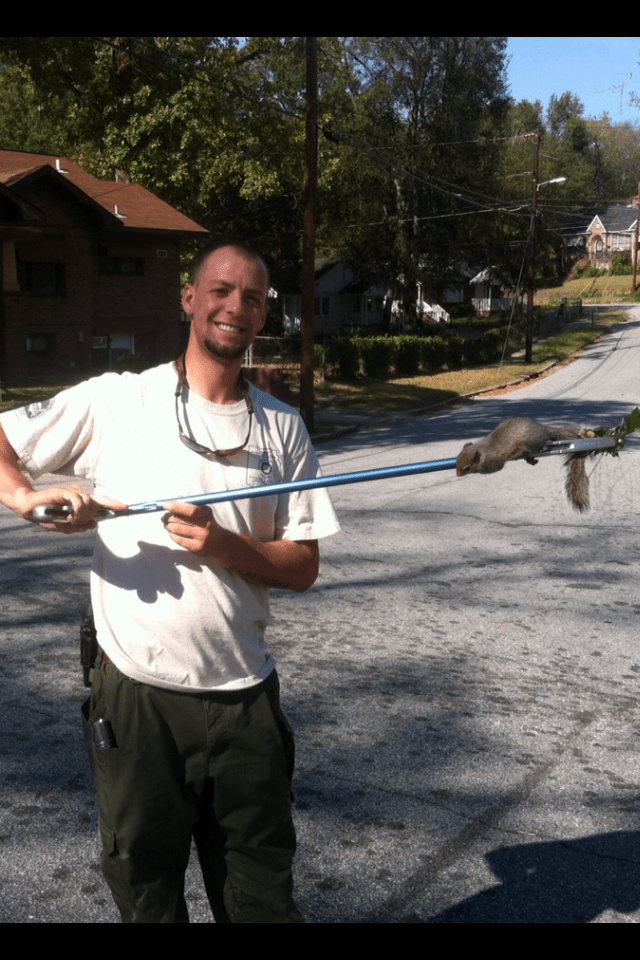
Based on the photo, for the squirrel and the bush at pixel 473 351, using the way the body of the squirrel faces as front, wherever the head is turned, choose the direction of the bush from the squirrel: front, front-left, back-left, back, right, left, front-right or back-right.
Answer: right

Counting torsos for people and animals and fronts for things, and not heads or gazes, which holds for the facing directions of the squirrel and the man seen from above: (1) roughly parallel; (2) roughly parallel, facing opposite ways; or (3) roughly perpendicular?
roughly perpendicular

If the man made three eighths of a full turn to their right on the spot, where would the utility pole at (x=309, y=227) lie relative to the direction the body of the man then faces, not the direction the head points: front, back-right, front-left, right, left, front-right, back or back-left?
front-right

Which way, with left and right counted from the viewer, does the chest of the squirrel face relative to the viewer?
facing to the left of the viewer

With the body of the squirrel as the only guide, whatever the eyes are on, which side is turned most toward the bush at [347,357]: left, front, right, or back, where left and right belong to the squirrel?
right

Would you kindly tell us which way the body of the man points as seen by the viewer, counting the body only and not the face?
toward the camera

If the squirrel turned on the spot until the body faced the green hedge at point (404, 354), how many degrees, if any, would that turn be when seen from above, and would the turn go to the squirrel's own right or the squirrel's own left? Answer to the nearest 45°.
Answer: approximately 90° to the squirrel's own right

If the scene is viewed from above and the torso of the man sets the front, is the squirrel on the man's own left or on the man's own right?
on the man's own left

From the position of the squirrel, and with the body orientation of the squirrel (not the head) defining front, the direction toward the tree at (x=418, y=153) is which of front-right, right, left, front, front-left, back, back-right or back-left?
right

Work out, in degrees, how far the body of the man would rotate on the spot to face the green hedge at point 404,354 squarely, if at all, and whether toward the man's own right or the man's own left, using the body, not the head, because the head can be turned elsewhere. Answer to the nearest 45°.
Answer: approximately 180°

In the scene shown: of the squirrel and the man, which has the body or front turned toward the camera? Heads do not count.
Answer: the man

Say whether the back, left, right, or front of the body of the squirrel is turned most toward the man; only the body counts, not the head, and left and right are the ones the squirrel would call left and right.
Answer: front

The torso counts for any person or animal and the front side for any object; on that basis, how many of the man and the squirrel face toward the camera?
1
